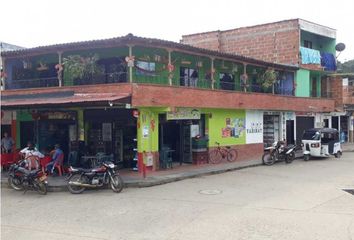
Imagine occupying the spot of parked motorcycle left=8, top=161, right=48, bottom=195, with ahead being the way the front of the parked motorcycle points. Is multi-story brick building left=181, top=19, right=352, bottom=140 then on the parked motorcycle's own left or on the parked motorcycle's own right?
on the parked motorcycle's own right

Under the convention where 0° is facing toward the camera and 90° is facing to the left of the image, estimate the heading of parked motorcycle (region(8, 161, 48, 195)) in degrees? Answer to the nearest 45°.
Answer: approximately 135°

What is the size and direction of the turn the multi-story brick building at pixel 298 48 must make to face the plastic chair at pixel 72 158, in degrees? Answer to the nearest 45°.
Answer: approximately 90° to its right

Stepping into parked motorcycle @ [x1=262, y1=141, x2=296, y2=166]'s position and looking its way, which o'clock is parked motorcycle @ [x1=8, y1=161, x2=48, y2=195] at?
parked motorcycle @ [x1=8, y1=161, x2=48, y2=195] is roughly at 12 o'clock from parked motorcycle @ [x1=262, y1=141, x2=296, y2=166].

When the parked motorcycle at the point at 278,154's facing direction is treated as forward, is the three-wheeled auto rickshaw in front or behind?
behind

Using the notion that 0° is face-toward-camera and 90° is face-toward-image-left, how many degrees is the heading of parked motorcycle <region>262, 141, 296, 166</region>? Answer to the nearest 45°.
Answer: approximately 45°
